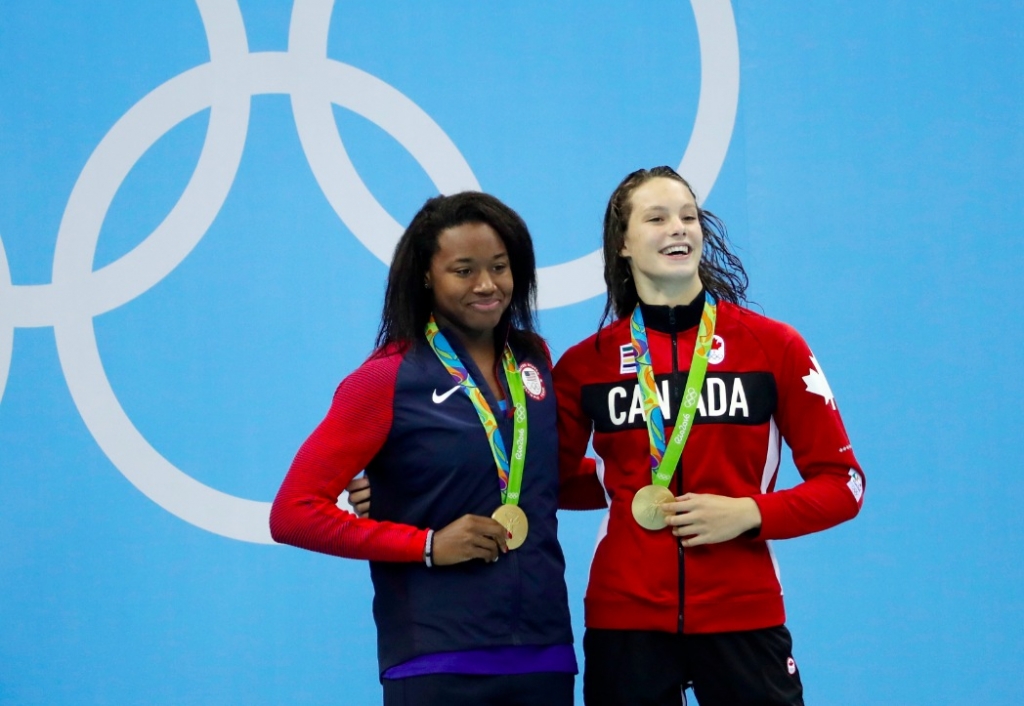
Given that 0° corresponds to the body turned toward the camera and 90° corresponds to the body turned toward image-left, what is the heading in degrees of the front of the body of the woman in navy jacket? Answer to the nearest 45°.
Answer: approximately 315°

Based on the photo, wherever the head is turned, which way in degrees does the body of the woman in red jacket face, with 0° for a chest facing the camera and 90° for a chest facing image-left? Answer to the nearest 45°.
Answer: approximately 0°
